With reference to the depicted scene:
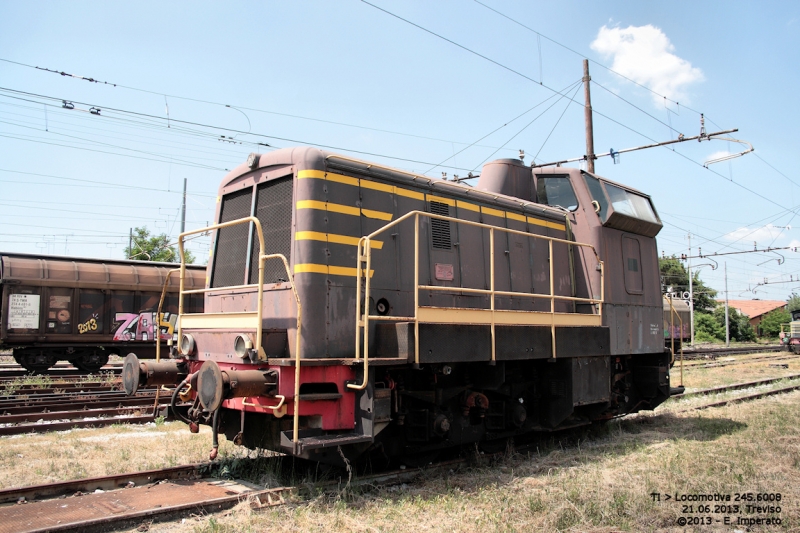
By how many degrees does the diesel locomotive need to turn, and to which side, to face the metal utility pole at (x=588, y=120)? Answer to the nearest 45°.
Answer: approximately 180°

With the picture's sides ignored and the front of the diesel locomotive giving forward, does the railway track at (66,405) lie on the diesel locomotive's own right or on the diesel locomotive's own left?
on the diesel locomotive's own right

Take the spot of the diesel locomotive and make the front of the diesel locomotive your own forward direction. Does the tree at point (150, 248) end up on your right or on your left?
on your right

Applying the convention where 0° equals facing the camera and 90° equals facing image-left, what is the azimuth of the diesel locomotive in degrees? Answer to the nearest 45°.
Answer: approximately 45°

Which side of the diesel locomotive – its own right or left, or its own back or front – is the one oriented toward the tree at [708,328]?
back

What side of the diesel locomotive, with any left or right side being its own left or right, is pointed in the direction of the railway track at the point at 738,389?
back

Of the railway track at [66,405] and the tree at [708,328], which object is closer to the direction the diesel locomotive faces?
the railway track
